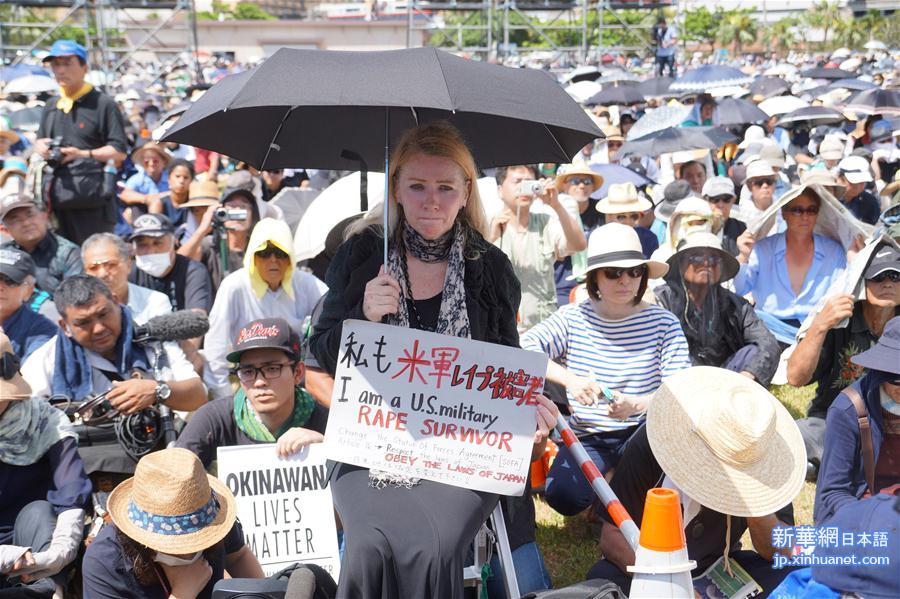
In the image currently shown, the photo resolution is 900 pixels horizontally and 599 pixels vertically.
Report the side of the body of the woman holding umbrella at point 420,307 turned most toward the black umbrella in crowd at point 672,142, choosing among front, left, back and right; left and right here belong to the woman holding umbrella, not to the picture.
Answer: back

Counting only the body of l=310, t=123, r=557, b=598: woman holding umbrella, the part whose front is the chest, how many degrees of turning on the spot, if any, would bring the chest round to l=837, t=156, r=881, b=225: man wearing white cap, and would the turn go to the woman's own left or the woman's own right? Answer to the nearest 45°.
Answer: approximately 135° to the woman's own left

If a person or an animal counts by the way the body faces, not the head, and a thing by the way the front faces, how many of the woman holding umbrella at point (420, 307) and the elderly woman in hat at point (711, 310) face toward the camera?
2

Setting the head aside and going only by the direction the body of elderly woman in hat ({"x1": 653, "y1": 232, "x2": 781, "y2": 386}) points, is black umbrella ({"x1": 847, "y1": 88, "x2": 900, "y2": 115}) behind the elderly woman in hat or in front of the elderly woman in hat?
behind

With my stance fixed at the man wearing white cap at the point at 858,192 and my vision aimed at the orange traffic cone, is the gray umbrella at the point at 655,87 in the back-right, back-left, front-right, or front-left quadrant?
back-right

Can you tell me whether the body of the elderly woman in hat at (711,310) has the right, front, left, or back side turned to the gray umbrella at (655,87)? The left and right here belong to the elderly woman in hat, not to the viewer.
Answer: back

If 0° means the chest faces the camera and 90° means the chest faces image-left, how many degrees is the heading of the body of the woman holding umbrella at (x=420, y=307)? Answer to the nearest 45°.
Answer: approximately 0°

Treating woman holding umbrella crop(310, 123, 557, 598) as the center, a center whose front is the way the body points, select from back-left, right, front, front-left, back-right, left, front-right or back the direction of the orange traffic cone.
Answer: front-left

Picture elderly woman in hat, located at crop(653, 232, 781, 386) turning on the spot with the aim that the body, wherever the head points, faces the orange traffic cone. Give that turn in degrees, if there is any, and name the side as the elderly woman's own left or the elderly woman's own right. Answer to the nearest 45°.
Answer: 0° — they already face it

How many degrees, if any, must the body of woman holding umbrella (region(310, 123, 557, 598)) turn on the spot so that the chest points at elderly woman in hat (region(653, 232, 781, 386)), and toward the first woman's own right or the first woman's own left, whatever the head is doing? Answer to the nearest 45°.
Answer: approximately 135° to the first woman's own left
